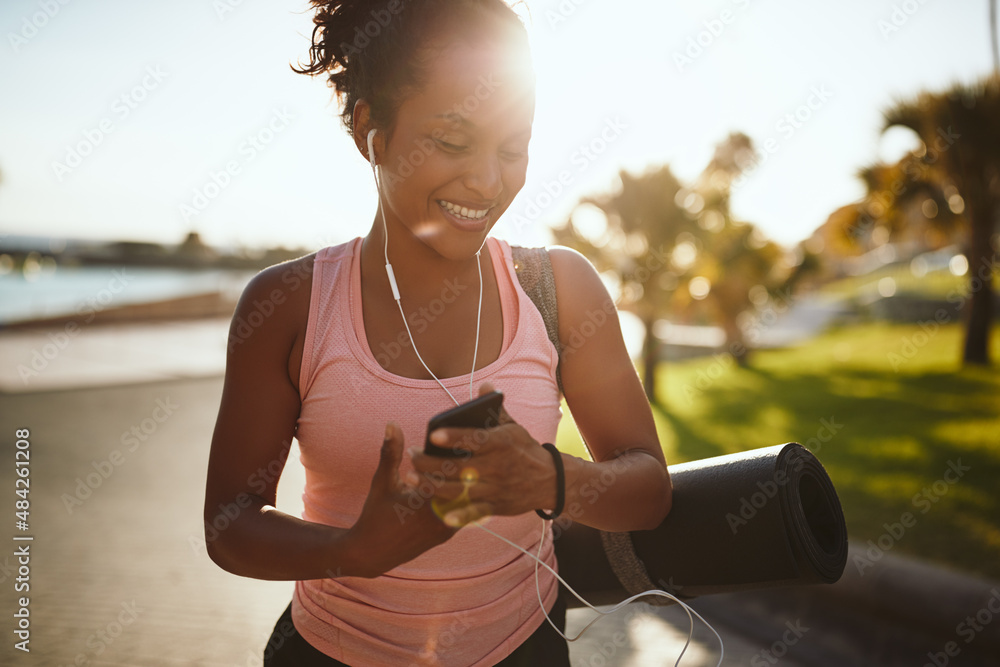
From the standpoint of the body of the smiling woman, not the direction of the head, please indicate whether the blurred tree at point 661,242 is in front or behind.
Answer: behind

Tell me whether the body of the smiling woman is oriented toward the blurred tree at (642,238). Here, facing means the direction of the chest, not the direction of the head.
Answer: no

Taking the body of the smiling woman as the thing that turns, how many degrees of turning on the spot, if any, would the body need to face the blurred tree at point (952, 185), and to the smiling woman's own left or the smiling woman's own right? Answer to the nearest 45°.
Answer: approximately 135° to the smiling woman's own left

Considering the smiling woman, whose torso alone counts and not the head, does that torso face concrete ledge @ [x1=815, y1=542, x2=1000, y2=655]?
no

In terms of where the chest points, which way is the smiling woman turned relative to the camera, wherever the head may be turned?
toward the camera
